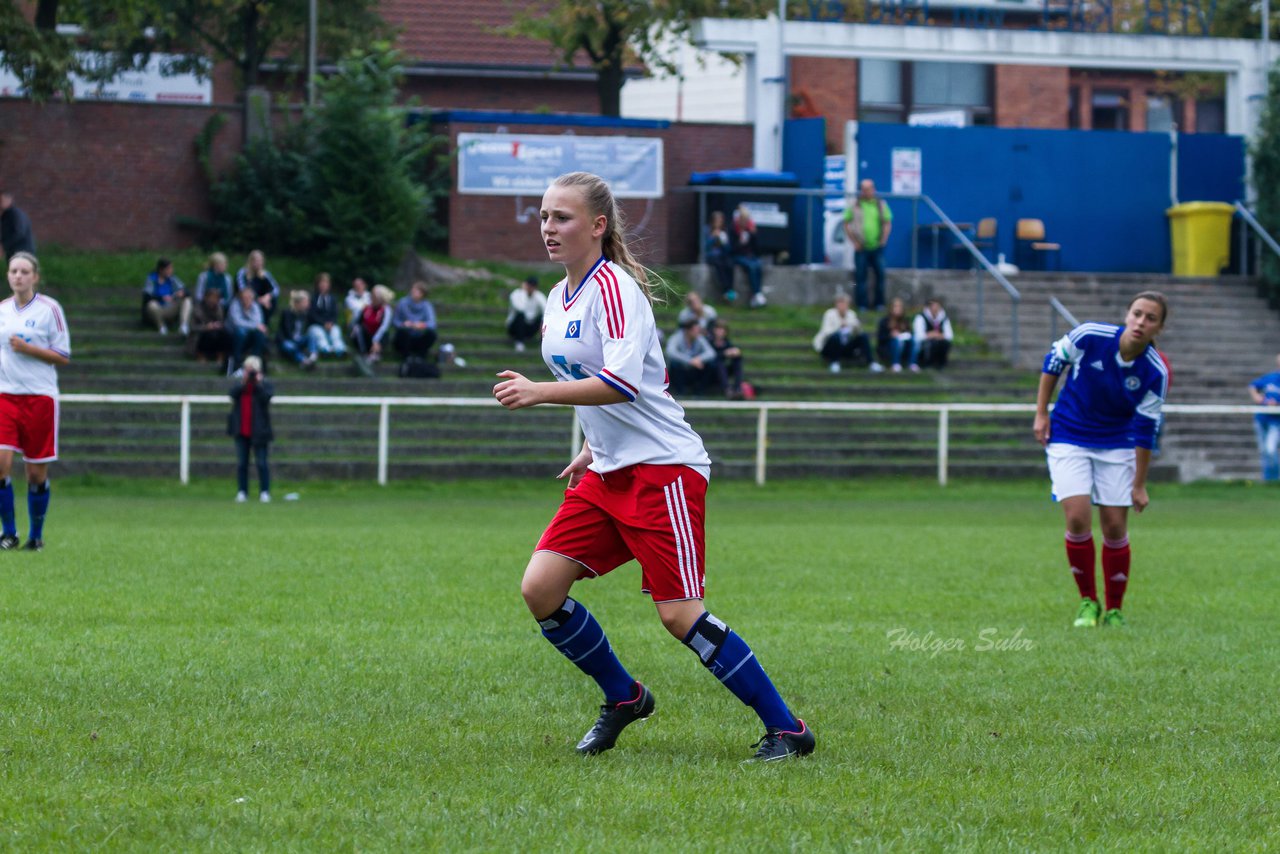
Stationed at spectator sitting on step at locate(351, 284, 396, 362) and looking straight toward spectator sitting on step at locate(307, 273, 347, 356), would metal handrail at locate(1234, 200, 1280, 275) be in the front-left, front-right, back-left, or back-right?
back-right

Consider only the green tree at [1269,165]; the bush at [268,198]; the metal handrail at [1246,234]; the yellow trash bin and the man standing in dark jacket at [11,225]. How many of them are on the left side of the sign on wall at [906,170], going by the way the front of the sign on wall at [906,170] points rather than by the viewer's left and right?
3

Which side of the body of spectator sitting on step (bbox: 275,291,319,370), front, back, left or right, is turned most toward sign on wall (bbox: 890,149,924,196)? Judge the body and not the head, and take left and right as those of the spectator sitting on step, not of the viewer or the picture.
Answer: left

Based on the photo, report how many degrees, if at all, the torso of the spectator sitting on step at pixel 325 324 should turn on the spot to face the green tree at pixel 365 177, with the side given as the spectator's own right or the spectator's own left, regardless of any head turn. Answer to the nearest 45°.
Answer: approximately 180°

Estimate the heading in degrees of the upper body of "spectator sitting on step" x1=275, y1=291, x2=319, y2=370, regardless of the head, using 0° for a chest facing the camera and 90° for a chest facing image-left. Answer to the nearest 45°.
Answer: approximately 315°

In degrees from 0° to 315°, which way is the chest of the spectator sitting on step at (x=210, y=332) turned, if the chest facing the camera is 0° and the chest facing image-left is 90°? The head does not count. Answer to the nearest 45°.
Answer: approximately 0°

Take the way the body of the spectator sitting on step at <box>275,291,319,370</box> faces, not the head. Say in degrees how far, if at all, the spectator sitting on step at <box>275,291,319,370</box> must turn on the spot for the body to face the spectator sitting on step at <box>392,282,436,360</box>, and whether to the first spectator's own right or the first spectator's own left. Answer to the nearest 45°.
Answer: approximately 45° to the first spectator's own left
